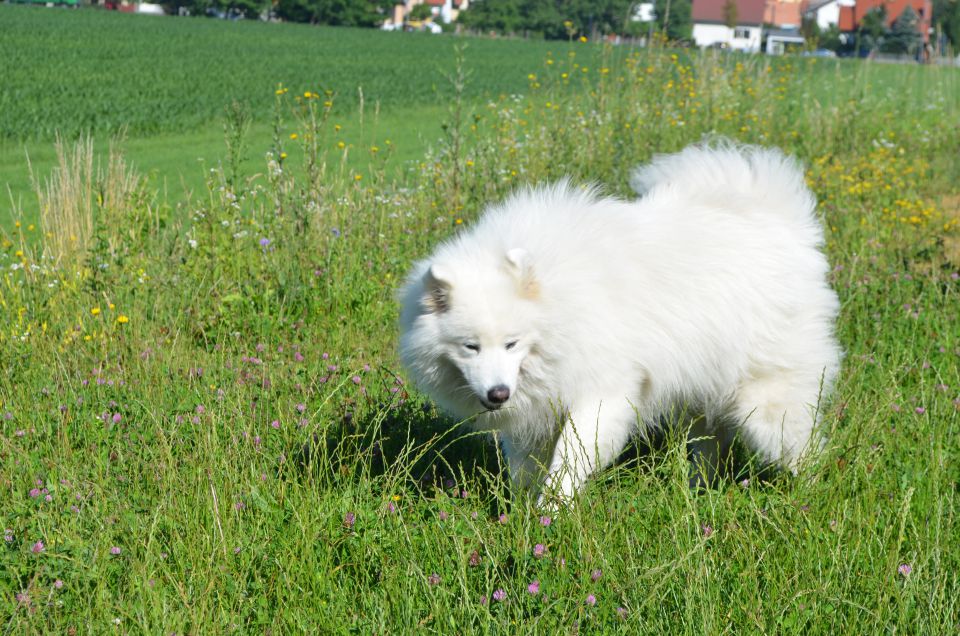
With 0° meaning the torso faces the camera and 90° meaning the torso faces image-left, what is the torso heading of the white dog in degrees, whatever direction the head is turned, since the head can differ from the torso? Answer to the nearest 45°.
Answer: approximately 45°
